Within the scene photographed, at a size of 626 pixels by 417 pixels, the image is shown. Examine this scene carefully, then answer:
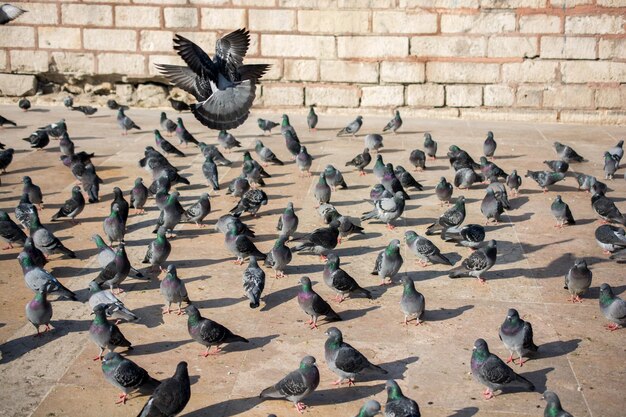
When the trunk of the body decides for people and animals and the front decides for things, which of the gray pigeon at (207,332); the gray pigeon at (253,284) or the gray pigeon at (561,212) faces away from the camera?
the gray pigeon at (253,284)

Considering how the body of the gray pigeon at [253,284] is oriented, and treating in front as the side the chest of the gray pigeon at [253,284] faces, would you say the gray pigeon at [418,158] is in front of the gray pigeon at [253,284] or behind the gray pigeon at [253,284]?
in front

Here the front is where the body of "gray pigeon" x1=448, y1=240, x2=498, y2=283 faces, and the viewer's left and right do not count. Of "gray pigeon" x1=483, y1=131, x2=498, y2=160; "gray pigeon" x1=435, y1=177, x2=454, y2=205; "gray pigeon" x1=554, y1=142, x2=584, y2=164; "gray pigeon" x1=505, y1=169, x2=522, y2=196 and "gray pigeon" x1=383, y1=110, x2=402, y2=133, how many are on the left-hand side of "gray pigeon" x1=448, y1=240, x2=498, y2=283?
5

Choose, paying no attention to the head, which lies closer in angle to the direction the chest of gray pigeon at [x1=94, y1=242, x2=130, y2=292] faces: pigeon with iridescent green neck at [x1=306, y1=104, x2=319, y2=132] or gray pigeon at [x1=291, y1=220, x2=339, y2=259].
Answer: the gray pigeon

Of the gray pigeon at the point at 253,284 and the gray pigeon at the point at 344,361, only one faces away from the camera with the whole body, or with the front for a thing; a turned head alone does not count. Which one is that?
the gray pigeon at the point at 253,284

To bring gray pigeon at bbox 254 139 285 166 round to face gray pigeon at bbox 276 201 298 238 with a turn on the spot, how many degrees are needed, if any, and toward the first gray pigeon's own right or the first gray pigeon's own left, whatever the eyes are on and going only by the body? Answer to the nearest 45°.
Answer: approximately 90° to the first gray pigeon's own left

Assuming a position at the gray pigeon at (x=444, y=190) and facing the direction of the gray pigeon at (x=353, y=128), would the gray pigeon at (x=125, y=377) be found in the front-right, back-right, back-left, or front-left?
back-left

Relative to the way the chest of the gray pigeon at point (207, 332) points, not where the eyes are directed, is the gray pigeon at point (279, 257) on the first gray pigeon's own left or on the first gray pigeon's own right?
on the first gray pigeon's own right

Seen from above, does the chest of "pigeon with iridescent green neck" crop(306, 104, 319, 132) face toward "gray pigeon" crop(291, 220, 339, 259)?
yes

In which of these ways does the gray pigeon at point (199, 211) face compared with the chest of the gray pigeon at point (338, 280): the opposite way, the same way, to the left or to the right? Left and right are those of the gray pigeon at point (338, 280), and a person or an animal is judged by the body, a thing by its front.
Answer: the opposite way

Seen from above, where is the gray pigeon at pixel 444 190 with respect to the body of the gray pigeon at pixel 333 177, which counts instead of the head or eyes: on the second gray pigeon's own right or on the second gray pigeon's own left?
on the second gray pigeon's own left

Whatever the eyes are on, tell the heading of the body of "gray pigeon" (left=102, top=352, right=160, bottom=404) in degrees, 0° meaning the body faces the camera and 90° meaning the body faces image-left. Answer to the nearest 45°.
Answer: approximately 90°
